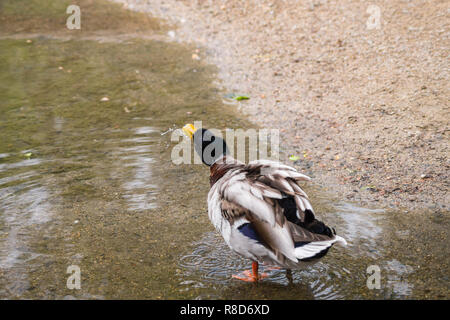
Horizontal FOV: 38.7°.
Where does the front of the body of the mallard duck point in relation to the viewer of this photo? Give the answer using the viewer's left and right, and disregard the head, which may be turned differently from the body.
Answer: facing away from the viewer and to the left of the viewer
